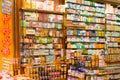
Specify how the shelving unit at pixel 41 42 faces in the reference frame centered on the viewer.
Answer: facing the viewer and to the right of the viewer

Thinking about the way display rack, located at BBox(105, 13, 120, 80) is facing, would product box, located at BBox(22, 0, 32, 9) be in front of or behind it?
in front

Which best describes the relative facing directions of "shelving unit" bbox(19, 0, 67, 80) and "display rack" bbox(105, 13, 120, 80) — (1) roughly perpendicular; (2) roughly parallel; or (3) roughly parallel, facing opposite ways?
roughly parallel

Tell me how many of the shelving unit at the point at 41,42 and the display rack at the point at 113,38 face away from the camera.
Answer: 0

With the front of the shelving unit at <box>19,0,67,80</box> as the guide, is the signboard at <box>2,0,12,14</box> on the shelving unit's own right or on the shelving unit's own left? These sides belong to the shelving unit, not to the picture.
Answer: on the shelving unit's own right

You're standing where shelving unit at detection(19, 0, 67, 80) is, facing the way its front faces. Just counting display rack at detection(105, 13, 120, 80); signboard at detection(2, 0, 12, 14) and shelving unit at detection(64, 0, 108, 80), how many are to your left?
2

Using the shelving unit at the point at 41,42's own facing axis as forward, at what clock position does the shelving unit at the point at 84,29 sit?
the shelving unit at the point at 84,29 is roughly at 9 o'clock from the shelving unit at the point at 41,42.

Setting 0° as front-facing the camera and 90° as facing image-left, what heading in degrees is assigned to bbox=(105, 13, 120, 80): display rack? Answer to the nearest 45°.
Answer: approximately 45°
